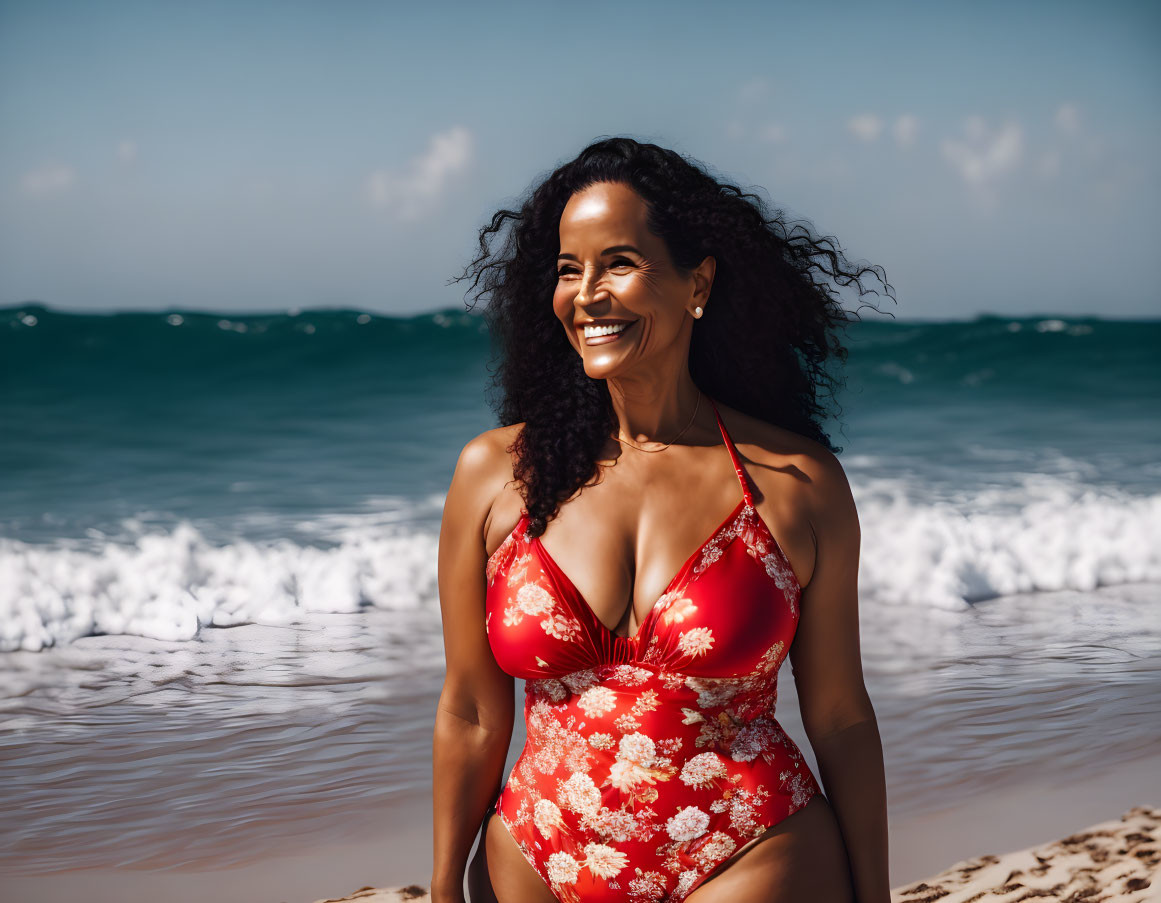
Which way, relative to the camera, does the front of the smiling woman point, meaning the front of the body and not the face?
toward the camera
